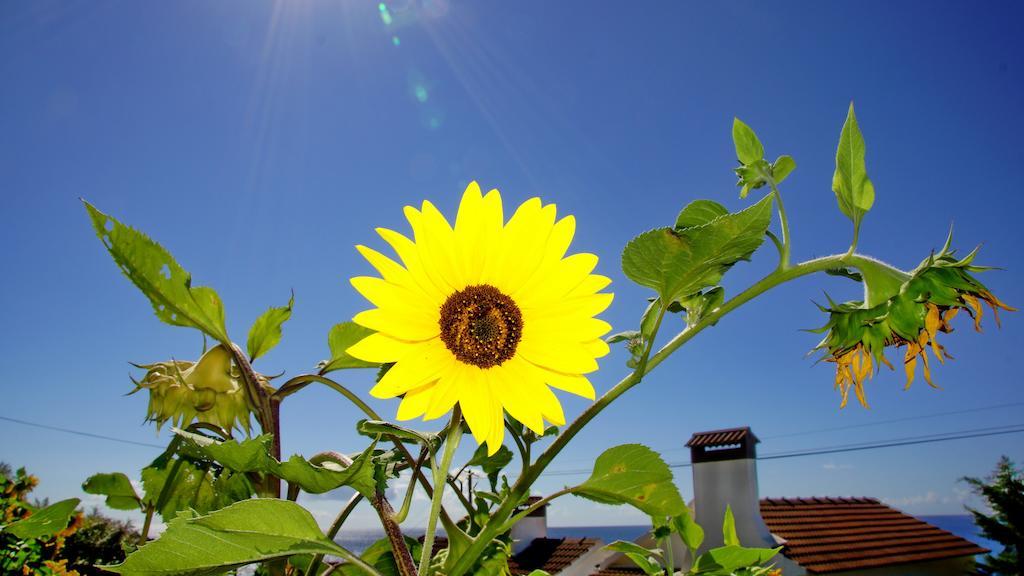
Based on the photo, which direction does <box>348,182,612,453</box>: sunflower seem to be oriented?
toward the camera

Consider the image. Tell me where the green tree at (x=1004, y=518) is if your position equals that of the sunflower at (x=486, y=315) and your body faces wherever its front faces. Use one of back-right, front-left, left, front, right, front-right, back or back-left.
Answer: back-left

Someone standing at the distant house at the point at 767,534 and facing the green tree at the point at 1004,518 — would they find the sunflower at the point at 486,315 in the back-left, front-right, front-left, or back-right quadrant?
back-right

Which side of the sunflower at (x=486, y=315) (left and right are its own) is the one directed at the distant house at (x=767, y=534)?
back

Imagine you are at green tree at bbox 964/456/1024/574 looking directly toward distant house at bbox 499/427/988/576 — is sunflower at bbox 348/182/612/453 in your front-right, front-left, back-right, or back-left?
front-left
